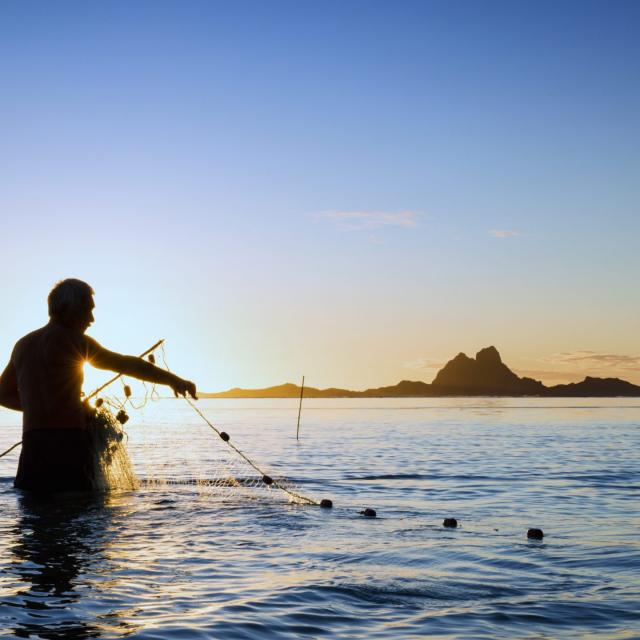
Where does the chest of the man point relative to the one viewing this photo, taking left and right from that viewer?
facing away from the viewer and to the right of the viewer
